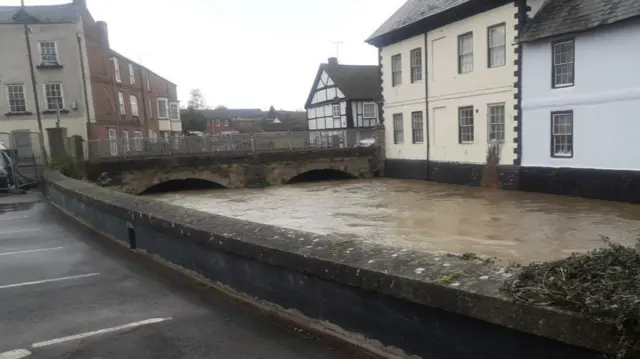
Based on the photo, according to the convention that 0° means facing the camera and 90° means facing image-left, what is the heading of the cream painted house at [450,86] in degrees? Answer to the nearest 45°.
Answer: approximately 45°

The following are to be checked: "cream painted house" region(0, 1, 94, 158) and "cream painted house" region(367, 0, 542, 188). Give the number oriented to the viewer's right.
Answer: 0

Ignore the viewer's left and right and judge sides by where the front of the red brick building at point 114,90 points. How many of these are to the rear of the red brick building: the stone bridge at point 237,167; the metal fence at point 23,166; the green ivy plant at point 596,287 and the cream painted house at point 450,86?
0

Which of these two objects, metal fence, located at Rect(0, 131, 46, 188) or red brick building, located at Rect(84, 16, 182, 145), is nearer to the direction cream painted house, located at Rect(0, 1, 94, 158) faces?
the metal fence

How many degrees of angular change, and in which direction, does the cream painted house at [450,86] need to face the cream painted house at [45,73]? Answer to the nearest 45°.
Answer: approximately 45° to its right

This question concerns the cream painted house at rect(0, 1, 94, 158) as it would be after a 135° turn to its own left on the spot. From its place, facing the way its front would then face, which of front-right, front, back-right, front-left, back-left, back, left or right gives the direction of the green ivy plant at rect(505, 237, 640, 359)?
back-right

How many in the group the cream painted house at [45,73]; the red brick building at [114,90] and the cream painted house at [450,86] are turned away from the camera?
0

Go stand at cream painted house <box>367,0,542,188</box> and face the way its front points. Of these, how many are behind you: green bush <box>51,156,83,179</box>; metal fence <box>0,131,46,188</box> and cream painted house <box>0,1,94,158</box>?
0

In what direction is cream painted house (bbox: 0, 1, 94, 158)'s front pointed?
toward the camera

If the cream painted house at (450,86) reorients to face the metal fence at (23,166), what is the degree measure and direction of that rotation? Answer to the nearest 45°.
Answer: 0° — it already faces it

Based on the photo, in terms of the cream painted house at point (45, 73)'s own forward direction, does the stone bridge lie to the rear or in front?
in front

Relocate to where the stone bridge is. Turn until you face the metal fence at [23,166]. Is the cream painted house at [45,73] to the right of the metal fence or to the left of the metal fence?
right

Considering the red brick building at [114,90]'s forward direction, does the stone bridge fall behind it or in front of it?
in front

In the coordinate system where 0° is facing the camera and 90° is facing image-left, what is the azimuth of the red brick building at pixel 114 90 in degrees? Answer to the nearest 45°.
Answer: approximately 315°

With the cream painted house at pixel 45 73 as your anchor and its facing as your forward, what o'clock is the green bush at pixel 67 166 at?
The green bush is roughly at 12 o'clock from the cream painted house.

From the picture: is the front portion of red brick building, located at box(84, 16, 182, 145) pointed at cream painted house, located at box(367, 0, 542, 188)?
yes
